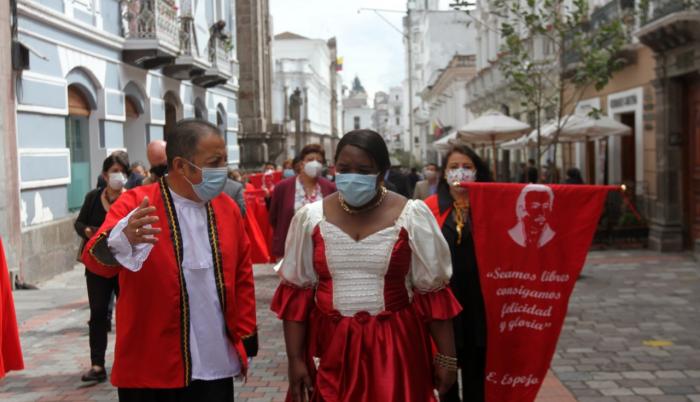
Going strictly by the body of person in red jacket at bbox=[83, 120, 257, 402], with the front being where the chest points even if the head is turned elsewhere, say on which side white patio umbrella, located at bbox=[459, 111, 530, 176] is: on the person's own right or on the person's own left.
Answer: on the person's own left

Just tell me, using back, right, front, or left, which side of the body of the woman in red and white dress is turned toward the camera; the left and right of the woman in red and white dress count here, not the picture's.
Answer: front

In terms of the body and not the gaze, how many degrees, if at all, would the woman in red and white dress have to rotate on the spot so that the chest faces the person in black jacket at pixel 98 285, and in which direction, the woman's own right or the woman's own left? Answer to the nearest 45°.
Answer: approximately 135° to the woman's own right

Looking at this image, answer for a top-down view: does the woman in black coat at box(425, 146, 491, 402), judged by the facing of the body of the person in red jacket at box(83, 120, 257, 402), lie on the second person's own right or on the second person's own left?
on the second person's own left

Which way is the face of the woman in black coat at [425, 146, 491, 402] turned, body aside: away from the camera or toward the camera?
toward the camera

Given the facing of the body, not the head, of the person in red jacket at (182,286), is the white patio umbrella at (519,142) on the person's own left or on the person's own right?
on the person's own left

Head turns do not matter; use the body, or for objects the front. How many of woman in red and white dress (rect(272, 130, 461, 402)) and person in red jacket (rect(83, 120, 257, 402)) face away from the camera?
0

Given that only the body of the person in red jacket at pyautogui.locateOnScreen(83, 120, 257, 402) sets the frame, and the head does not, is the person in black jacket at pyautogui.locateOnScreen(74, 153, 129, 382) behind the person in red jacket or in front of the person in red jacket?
behind

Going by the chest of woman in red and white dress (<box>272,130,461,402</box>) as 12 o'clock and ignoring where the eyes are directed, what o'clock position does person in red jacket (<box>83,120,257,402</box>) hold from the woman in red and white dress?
The person in red jacket is roughly at 3 o'clock from the woman in red and white dress.

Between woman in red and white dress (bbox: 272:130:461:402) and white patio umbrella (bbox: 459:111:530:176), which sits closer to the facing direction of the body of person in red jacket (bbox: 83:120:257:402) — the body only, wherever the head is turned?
the woman in red and white dress

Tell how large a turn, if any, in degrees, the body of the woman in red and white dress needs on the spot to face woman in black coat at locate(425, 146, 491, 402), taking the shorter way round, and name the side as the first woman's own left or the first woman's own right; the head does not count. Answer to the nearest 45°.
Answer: approximately 135° to the first woman's own left

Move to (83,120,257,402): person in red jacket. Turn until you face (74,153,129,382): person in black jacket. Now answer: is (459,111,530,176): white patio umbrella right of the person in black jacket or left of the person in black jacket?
right

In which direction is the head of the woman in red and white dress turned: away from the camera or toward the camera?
toward the camera
